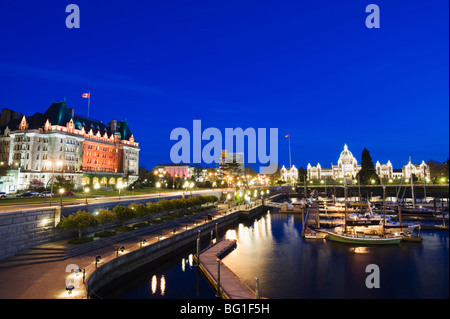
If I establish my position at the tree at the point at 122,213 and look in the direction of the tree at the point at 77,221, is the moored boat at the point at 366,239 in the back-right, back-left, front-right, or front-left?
back-left

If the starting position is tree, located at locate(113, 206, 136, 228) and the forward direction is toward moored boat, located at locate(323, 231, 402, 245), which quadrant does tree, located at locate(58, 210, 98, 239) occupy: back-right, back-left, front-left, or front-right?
back-right

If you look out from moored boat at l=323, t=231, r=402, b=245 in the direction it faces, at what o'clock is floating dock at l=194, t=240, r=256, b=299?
The floating dock is roughly at 10 o'clock from the moored boat.

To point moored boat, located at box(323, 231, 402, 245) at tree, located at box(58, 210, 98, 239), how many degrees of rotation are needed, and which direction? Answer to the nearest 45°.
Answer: approximately 45° to its left

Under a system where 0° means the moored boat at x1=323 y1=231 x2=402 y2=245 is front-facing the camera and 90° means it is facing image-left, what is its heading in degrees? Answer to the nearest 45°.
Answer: approximately 90°

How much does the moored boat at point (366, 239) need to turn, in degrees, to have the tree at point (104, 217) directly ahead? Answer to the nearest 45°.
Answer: approximately 45° to its left

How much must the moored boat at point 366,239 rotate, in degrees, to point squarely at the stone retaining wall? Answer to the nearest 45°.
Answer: approximately 45° to its left
